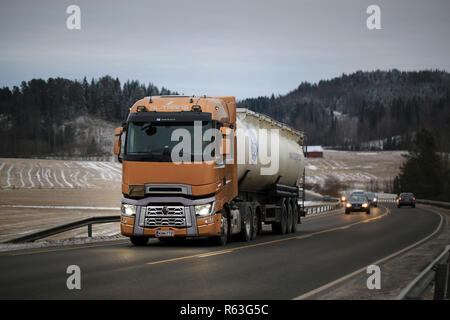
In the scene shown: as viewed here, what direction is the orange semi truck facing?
toward the camera
